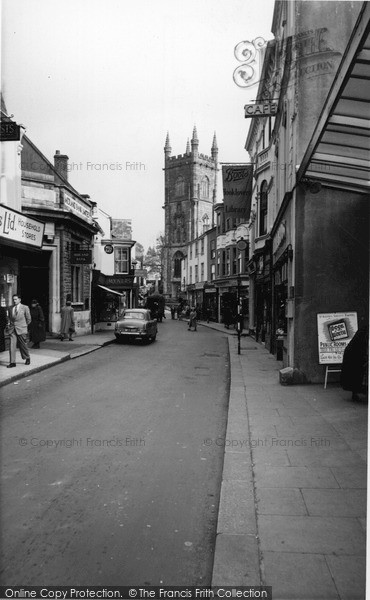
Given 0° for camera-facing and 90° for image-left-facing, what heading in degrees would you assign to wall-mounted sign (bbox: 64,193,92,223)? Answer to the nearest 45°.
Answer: approximately 315°

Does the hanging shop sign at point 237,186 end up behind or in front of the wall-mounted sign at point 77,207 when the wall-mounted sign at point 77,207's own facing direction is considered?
in front

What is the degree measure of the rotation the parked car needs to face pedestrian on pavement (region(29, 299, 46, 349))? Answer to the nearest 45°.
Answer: approximately 135° to its left

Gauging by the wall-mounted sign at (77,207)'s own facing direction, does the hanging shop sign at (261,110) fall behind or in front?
in front

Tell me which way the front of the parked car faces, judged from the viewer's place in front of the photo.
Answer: facing away from the viewer

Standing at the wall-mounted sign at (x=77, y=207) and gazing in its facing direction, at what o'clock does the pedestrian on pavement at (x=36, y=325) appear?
The pedestrian on pavement is roughly at 2 o'clock from the wall-mounted sign.

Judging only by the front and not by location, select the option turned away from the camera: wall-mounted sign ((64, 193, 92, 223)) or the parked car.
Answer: the parked car
